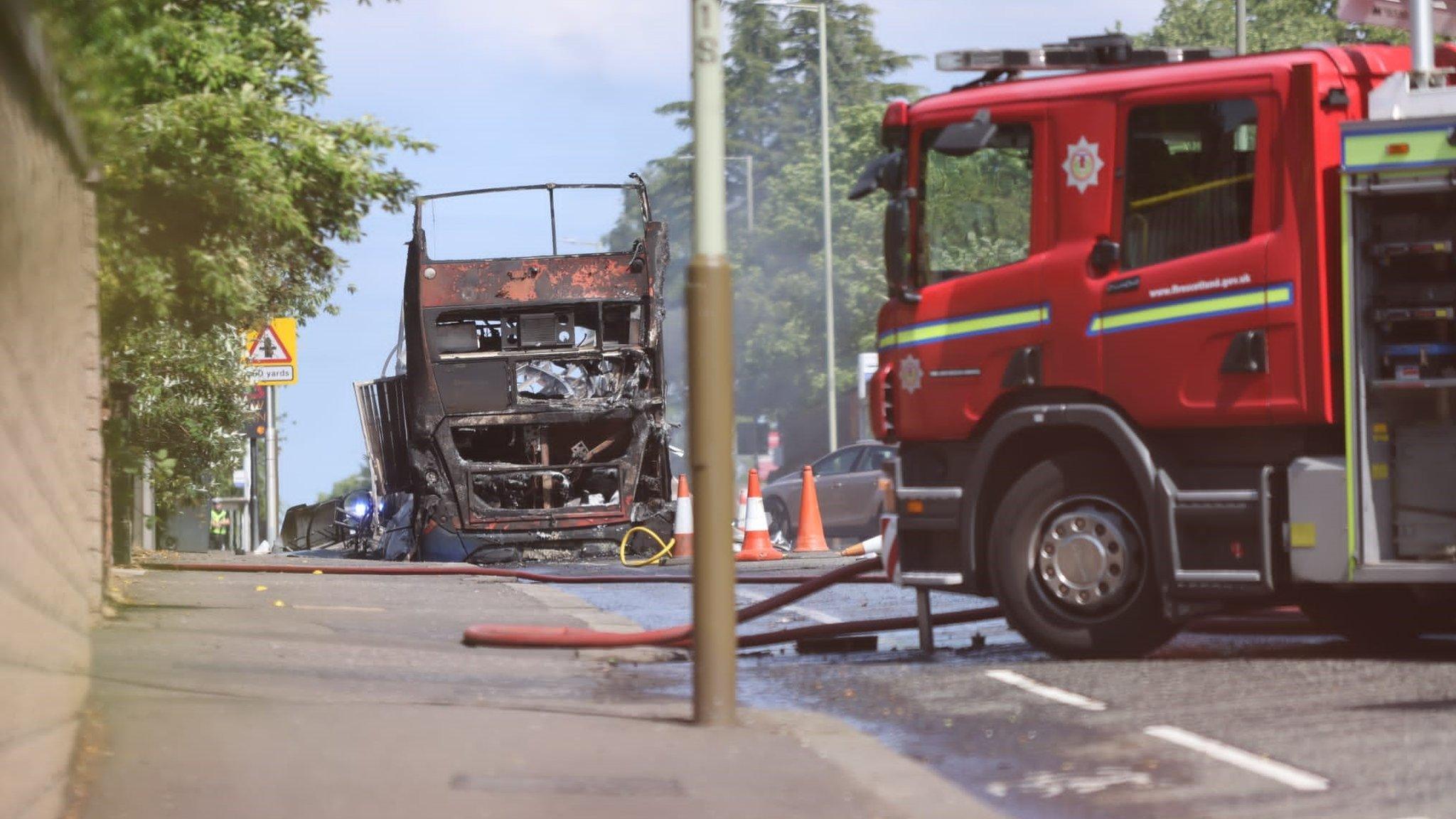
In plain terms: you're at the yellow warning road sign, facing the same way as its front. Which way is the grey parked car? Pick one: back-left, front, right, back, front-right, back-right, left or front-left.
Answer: left

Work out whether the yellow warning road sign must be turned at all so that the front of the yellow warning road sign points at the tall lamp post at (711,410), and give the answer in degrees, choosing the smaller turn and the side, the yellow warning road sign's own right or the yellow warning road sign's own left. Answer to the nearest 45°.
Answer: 0° — it already faces it

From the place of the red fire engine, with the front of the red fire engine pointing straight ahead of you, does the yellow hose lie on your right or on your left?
on your right

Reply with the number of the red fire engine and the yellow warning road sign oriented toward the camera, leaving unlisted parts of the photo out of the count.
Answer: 1

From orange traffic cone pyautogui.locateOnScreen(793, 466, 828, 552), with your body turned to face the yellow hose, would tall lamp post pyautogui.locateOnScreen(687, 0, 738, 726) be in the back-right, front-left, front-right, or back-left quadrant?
front-left

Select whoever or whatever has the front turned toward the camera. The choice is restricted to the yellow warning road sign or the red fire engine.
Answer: the yellow warning road sign

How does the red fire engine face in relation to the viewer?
to the viewer's left

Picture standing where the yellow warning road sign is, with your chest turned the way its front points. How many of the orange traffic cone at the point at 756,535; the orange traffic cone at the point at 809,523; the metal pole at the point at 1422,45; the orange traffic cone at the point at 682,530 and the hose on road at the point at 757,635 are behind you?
0

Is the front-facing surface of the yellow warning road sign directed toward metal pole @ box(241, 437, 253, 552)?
no

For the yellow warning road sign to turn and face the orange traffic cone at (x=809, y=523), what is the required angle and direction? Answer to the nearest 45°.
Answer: approximately 45° to its left

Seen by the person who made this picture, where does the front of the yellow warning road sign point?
facing the viewer
